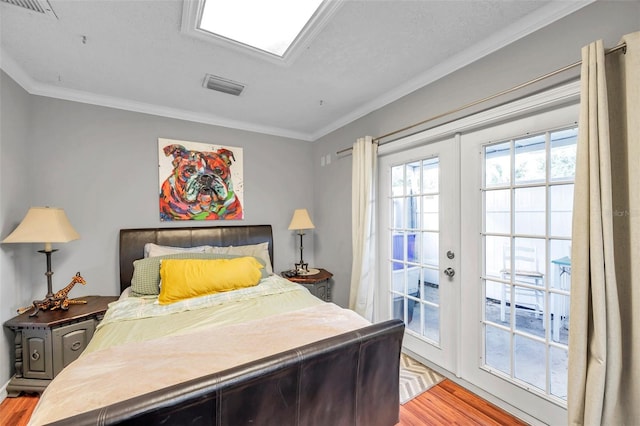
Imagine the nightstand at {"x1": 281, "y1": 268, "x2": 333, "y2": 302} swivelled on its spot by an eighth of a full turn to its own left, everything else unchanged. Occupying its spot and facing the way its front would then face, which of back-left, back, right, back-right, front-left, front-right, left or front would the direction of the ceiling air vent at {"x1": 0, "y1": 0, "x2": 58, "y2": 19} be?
back-right

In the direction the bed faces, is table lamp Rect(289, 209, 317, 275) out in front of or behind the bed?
behind

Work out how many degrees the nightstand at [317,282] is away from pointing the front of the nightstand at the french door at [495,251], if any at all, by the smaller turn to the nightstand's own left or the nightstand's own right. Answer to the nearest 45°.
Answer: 0° — it already faces it

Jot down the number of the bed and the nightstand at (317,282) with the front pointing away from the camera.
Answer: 0

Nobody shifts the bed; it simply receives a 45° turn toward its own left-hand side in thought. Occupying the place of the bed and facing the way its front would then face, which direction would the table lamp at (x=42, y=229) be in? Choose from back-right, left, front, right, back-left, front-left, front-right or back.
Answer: back

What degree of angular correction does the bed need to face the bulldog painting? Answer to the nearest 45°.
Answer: approximately 180°

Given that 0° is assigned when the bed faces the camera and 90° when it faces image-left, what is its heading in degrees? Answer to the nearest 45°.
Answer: approximately 0°

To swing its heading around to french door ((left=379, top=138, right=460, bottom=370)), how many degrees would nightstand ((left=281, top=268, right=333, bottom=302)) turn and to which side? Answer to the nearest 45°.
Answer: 0° — it already faces it

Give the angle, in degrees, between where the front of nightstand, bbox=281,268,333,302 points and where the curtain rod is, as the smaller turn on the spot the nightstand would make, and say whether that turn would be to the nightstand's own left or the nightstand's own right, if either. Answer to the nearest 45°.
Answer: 0° — it already faces it

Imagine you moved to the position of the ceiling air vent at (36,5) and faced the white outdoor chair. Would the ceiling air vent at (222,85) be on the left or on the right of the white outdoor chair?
left

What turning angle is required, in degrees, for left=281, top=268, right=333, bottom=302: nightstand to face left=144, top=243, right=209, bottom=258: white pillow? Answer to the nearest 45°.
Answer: approximately 135° to its right
